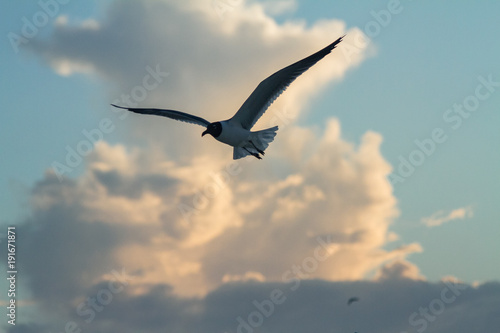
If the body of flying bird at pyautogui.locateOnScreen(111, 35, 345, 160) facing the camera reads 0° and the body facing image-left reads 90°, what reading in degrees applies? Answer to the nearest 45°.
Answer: approximately 45°
